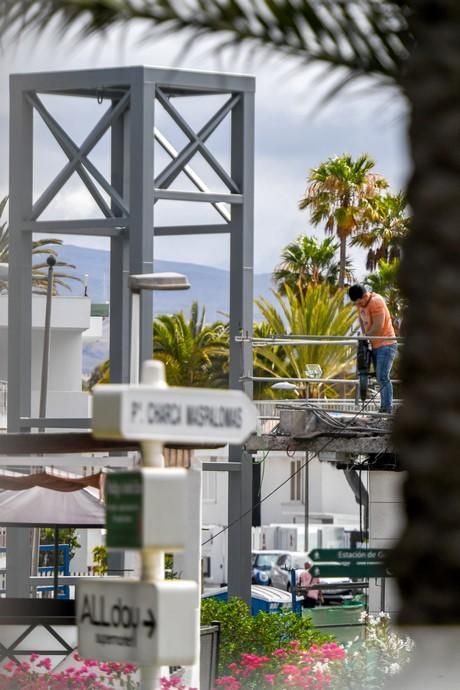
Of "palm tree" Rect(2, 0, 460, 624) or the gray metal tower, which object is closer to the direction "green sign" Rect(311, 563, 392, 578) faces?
the palm tree

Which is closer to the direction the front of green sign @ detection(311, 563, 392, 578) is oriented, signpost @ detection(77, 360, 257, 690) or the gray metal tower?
the signpost

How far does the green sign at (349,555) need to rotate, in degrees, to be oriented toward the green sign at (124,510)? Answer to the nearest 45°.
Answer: approximately 45° to its right

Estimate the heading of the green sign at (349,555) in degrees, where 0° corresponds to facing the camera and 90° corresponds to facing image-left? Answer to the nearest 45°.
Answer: approximately 0°

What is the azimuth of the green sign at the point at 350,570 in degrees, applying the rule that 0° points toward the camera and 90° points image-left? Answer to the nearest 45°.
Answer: approximately 0°

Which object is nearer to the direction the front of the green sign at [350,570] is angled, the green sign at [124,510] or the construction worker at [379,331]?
the green sign

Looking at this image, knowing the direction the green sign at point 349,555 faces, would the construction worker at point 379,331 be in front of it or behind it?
behind

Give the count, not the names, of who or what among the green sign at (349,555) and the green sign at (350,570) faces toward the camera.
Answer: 2
